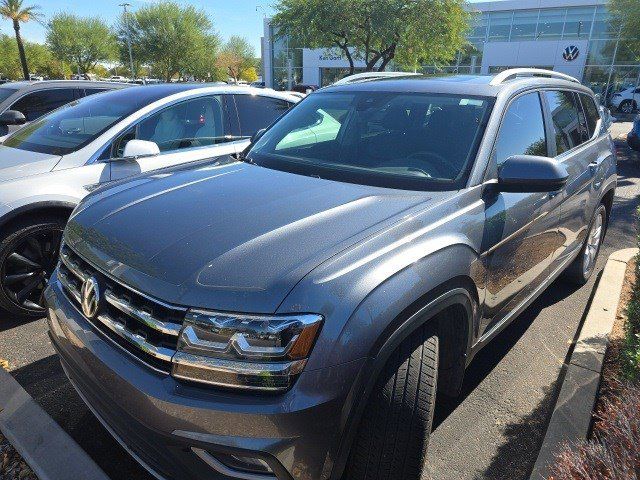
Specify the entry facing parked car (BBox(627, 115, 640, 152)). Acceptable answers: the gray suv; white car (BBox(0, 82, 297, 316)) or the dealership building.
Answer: the dealership building

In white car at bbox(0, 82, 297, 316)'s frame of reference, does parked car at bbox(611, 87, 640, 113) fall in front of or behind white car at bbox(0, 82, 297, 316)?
behind

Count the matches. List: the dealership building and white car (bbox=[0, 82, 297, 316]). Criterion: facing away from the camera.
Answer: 0

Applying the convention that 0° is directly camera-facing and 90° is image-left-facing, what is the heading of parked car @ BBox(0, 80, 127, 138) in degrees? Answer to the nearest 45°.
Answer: approximately 45°

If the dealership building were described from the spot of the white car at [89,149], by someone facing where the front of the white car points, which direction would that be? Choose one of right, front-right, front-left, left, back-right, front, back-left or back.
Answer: back

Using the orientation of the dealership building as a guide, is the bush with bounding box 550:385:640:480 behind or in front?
in front

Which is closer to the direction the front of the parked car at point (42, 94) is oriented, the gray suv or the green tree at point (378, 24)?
the gray suv

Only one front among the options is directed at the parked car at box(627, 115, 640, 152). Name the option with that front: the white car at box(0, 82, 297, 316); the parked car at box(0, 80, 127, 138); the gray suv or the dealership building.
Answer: the dealership building

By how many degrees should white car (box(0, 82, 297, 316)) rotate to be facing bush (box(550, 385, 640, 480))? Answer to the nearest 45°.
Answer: approximately 90° to its left

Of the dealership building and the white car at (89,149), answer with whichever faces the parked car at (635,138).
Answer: the dealership building

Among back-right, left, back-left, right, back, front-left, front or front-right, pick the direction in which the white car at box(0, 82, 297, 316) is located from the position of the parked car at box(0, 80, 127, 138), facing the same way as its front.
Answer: front-left
